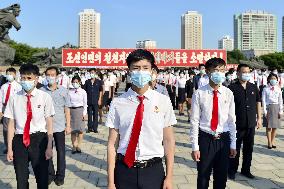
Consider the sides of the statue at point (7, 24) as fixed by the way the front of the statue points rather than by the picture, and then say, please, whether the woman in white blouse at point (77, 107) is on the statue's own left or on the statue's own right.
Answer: on the statue's own right

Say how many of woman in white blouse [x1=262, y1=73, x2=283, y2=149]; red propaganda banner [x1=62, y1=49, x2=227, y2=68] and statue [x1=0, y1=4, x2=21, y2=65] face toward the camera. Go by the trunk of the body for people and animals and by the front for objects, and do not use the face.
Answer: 2

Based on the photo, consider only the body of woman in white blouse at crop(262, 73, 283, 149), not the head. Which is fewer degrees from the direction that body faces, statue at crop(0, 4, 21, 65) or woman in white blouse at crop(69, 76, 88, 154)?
the woman in white blouse

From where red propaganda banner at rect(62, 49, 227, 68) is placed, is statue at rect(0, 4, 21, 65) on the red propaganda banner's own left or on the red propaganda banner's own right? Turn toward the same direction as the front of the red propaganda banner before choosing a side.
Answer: on the red propaganda banner's own right

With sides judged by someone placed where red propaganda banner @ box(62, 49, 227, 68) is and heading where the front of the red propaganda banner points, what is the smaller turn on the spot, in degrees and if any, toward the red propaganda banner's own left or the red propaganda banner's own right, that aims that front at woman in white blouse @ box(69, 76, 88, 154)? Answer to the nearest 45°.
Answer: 0° — it already faces them

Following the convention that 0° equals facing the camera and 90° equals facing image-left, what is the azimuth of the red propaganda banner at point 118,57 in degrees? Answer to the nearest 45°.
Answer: approximately 0°

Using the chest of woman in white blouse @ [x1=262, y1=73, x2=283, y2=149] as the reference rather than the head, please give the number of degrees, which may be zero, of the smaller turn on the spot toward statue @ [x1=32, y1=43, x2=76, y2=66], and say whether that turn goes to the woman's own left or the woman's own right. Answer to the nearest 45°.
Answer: approximately 135° to the woman's own right

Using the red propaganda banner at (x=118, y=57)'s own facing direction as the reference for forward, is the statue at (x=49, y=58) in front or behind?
behind
